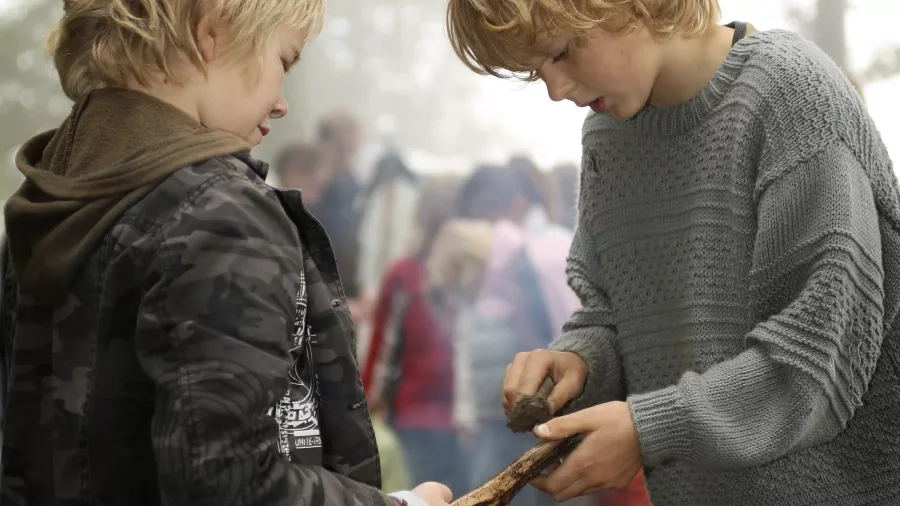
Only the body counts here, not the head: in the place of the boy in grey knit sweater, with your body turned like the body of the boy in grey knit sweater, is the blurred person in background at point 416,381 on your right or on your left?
on your right

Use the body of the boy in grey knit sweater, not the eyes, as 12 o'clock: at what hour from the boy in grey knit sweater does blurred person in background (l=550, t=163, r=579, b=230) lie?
The blurred person in background is roughly at 4 o'clock from the boy in grey knit sweater.

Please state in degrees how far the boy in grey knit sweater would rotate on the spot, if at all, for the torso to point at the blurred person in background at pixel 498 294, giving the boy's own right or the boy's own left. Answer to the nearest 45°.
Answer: approximately 135° to the boy's own right

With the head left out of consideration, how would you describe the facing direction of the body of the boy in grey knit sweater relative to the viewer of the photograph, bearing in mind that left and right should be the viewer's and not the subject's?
facing the viewer and to the left of the viewer

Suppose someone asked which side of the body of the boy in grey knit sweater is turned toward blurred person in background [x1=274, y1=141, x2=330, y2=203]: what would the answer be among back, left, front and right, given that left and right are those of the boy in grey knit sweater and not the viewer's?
right

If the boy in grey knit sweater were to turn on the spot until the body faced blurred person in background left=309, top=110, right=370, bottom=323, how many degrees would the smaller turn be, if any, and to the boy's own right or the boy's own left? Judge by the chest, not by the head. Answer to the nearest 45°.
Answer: approximately 90° to the boy's own right
